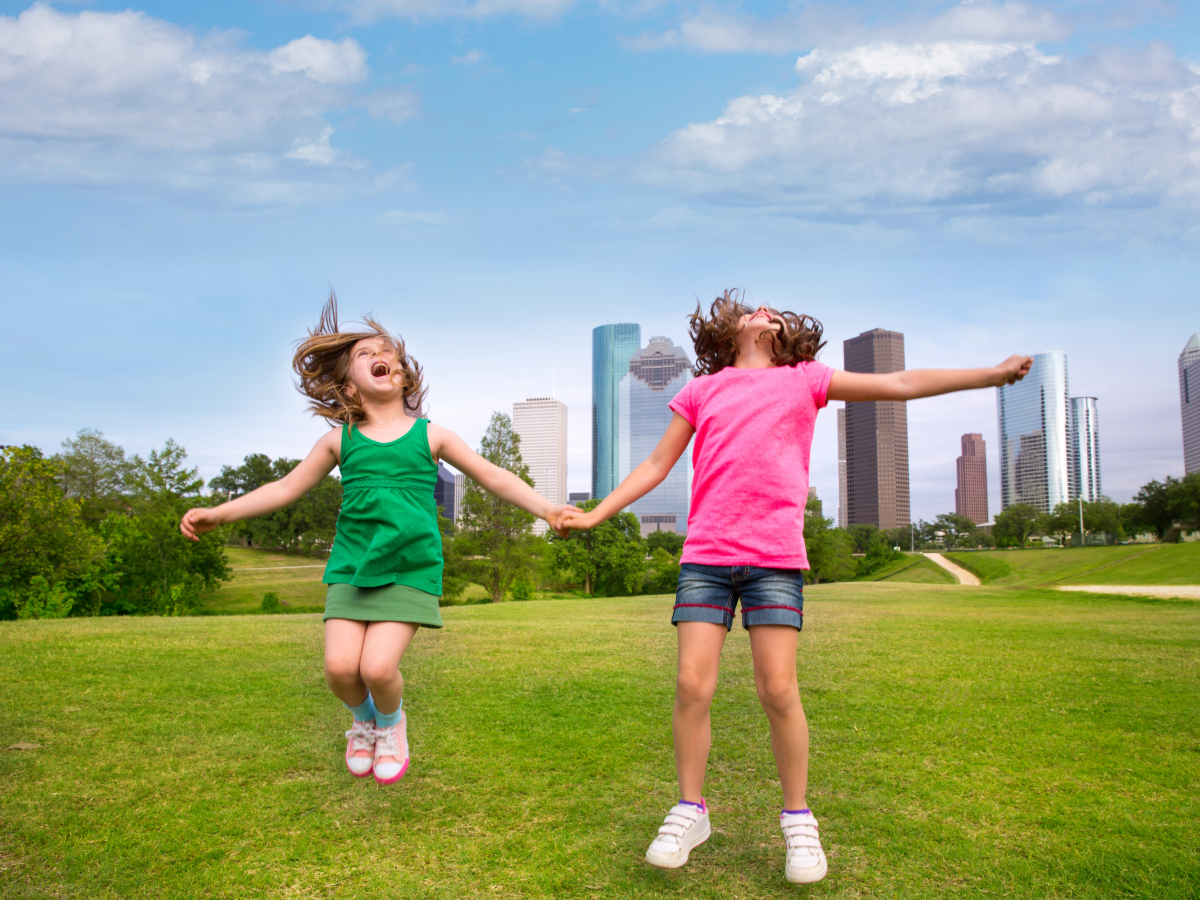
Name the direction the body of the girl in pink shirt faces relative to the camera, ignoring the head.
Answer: toward the camera

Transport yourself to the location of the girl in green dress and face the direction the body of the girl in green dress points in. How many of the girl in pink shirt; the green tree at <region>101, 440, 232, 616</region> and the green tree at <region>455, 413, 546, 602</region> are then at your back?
2

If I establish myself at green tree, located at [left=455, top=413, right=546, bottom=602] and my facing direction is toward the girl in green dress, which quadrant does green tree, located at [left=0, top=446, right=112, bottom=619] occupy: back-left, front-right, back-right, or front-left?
front-right

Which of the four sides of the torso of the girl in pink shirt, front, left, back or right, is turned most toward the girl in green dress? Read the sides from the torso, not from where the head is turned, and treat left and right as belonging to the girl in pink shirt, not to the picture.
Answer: right

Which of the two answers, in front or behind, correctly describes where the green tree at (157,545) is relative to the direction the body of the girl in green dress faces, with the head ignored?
behind

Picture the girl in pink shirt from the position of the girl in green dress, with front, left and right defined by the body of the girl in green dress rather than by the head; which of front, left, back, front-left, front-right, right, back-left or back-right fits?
front-left

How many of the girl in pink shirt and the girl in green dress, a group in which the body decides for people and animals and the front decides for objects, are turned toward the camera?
2

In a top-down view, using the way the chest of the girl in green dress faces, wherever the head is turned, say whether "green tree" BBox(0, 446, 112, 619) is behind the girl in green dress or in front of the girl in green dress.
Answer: behind

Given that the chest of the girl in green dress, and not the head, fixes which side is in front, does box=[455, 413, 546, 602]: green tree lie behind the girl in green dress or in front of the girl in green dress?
behind

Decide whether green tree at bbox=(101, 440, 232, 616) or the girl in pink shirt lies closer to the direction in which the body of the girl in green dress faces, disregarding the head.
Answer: the girl in pink shirt

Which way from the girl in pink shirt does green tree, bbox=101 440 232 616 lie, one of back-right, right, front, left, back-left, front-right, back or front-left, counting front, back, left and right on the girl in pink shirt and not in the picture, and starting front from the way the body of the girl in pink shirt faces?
back-right
